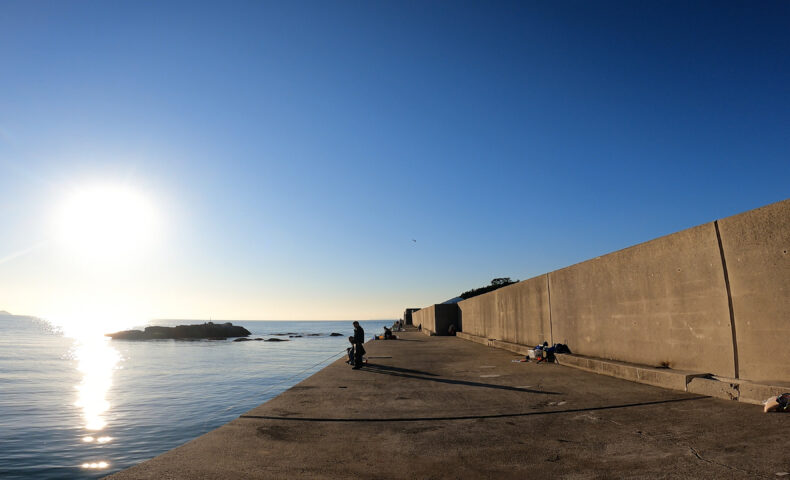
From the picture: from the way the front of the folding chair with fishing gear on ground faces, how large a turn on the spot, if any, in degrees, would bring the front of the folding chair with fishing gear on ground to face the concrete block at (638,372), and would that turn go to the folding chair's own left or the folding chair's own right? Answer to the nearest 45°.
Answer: approximately 90° to the folding chair's own left

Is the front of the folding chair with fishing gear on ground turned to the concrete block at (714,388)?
no

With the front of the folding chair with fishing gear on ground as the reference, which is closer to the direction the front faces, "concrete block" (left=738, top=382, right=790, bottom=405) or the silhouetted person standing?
the silhouetted person standing

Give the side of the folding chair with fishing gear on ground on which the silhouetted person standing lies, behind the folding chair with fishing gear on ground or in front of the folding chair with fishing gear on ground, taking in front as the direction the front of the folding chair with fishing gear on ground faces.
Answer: in front

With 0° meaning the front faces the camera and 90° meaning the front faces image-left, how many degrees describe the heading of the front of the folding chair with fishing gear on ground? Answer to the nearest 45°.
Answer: approximately 90°

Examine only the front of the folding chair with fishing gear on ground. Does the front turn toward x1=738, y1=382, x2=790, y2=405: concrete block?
no

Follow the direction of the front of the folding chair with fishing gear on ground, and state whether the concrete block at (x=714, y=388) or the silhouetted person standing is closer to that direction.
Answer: the silhouetted person standing

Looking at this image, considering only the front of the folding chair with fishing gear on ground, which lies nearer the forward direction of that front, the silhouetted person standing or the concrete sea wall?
the silhouetted person standing
